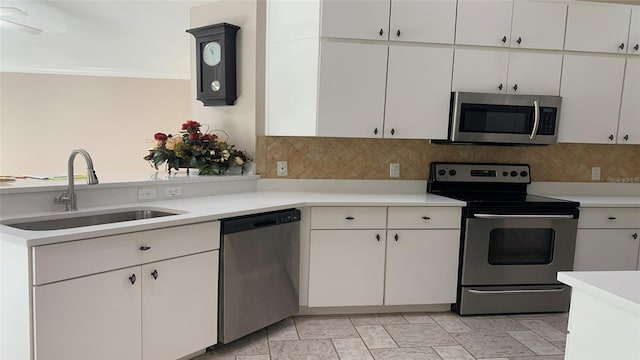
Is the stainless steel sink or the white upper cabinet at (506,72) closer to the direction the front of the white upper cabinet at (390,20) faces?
the stainless steel sink

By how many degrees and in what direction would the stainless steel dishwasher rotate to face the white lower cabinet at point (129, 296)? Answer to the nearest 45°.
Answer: approximately 90° to its right

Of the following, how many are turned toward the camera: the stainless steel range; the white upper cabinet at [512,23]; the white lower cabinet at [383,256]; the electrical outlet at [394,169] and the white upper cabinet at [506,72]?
5

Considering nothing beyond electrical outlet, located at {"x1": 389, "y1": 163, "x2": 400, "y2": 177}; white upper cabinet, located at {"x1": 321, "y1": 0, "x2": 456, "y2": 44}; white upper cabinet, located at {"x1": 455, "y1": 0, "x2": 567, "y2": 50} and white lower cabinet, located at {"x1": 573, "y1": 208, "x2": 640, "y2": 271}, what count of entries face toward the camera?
4

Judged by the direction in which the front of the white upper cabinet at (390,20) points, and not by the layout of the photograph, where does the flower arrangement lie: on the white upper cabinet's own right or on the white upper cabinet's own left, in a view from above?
on the white upper cabinet's own right

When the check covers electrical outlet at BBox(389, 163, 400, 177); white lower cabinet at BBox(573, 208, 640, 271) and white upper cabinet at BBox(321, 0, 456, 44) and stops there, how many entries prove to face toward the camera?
3

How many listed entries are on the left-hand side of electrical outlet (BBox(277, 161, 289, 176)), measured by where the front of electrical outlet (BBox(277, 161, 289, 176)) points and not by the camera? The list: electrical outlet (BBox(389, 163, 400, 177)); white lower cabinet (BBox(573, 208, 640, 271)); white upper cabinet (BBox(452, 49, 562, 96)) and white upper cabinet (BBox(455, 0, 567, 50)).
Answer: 4

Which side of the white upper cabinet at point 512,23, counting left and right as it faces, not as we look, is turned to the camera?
front

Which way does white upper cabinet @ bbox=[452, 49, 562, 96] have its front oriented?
toward the camera

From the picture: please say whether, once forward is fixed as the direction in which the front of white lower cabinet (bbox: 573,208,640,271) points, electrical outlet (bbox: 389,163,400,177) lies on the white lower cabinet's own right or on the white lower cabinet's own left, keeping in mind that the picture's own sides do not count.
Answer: on the white lower cabinet's own right

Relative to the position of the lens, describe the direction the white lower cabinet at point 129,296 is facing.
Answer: facing the viewer and to the right of the viewer

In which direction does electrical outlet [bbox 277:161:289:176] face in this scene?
toward the camera

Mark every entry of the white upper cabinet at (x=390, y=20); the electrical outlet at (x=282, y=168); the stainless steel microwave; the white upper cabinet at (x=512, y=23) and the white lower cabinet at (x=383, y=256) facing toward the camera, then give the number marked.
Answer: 5
